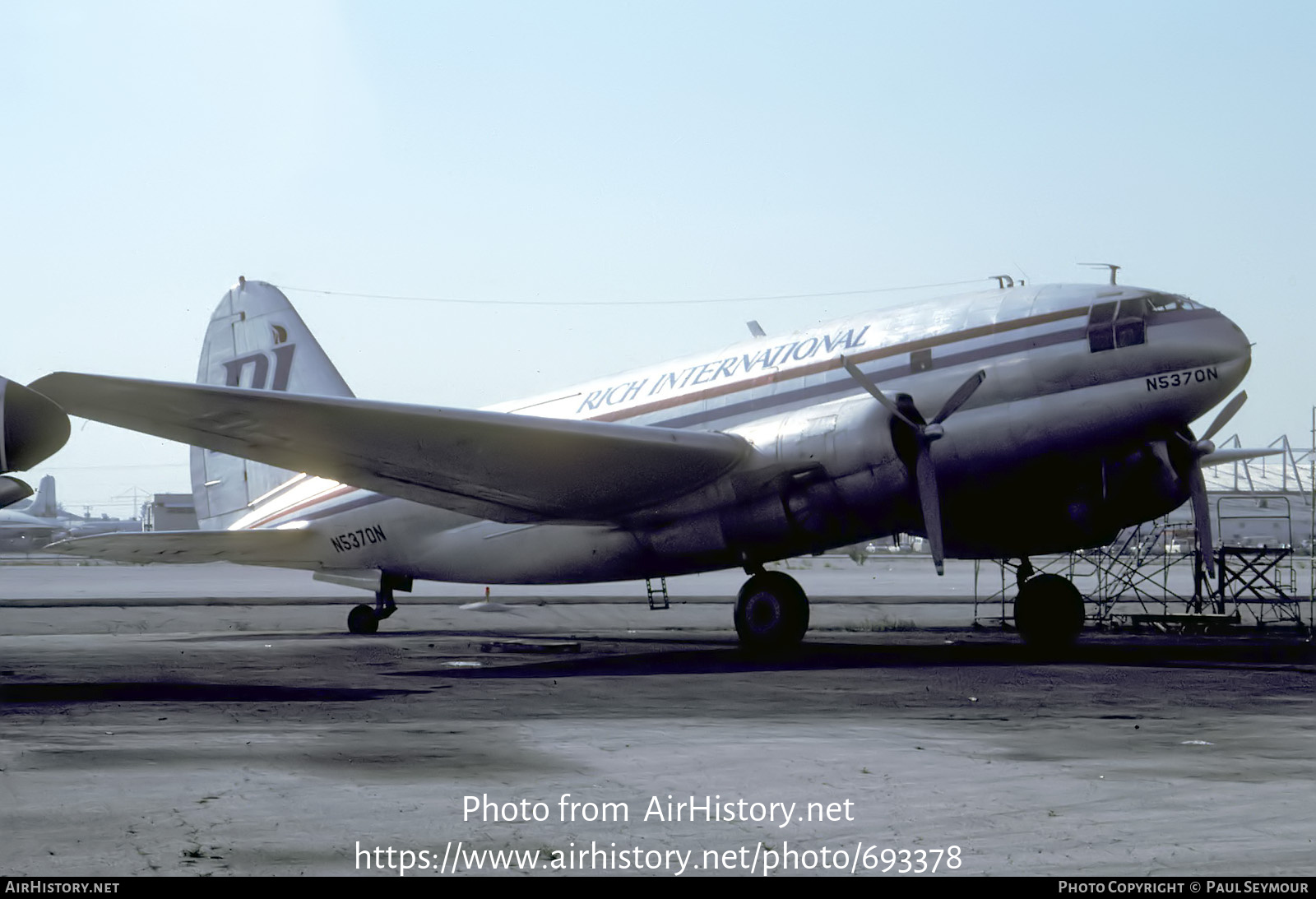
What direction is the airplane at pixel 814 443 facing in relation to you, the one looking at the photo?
facing the viewer and to the right of the viewer
